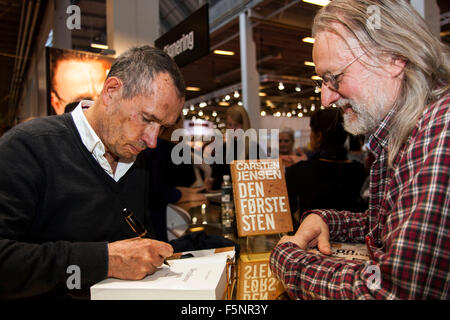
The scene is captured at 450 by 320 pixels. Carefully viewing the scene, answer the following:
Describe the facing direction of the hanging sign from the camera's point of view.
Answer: facing the viewer and to the left of the viewer

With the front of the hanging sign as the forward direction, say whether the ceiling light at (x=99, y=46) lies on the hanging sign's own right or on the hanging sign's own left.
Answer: on the hanging sign's own right

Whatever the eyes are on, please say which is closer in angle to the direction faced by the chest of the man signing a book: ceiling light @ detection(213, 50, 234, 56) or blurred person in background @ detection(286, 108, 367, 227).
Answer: the blurred person in background

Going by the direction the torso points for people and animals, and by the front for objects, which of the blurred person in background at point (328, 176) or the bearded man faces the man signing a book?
the bearded man

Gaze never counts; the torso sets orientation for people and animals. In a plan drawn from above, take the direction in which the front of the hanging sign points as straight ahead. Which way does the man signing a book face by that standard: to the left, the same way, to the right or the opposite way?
to the left

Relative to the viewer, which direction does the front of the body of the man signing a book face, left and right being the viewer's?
facing the viewer and to the right of the viewer

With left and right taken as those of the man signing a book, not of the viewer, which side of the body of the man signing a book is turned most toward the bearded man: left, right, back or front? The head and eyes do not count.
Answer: front

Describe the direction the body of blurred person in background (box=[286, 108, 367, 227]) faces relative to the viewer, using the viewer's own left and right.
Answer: facing away from the viewer and to the left of the viewer

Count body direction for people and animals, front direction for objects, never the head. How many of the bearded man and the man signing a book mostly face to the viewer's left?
1

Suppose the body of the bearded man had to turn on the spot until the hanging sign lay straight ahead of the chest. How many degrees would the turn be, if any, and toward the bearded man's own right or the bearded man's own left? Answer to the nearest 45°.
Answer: approximately 45° to the bearded man's own right

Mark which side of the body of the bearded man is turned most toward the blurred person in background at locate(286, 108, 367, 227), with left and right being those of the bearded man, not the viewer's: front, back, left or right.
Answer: right

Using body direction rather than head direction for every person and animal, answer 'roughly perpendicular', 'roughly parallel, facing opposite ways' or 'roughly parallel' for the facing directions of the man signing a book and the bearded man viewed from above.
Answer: roughly parallel, facing opposite ways

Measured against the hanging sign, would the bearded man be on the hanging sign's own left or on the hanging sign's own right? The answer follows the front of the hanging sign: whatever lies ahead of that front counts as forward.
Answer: on the hanging sign's own left

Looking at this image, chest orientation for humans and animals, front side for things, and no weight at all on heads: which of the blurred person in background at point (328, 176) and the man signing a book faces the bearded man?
the man signing a book

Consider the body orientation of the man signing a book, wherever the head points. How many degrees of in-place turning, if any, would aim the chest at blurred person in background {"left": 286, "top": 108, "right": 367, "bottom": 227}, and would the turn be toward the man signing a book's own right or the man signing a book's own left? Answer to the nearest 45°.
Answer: approximately 90° to the man signing a book's own left

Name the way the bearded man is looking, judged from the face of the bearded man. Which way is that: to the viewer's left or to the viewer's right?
to the viewer's left

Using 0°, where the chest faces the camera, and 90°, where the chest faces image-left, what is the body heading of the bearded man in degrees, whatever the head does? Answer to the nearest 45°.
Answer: approximately 90°
